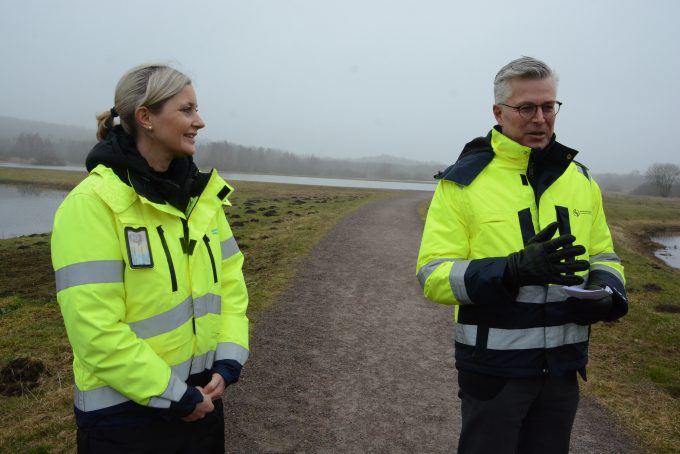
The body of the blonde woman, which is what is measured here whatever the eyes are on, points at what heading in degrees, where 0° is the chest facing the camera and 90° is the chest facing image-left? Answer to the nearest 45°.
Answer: approximately 315°

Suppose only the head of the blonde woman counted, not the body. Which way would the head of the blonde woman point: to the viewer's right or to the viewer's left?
to the viewer's right
